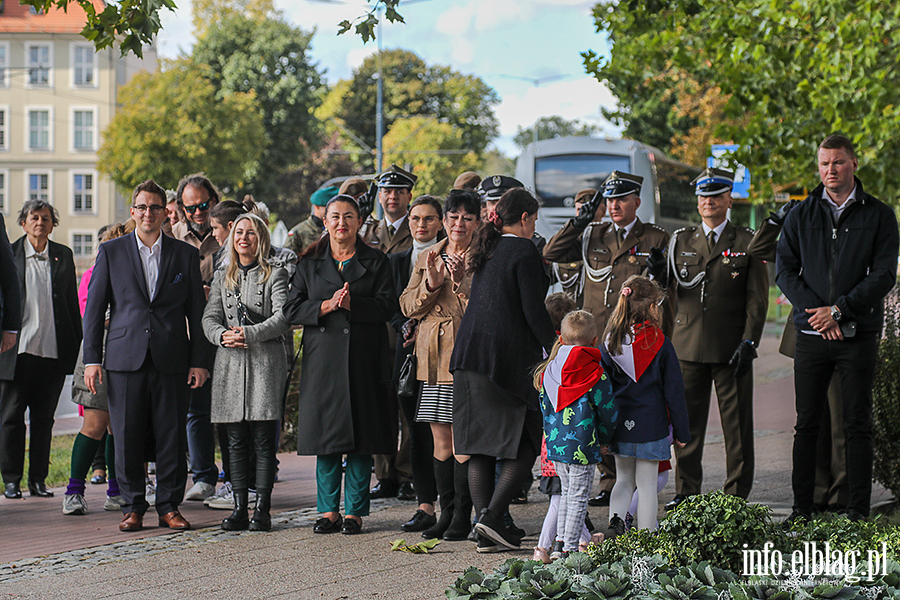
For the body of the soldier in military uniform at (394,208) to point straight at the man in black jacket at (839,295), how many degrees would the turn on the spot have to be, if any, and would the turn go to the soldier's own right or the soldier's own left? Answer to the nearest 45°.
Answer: approximately 45° to the soldier's own left

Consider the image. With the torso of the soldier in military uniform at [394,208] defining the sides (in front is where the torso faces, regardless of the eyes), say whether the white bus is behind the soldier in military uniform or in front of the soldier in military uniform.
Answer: behind

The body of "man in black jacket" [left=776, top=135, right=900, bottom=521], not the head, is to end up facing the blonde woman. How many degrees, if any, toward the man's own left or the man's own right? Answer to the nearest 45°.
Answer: approximately 90° to the man's own right

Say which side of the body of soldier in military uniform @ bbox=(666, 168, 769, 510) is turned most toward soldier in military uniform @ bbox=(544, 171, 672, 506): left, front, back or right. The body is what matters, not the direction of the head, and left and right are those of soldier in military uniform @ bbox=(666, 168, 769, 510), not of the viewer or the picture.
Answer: right

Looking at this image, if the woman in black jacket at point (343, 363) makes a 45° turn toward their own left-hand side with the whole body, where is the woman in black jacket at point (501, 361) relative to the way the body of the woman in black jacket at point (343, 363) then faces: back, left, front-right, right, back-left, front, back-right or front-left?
front

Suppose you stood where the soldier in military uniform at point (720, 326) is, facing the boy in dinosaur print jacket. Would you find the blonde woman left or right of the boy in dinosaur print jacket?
right

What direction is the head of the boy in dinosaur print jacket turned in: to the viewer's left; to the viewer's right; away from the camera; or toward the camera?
away from the camera

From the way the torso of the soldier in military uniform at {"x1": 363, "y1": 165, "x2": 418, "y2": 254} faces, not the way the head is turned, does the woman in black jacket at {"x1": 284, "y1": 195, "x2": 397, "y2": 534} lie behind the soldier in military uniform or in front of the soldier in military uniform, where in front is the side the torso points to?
in front

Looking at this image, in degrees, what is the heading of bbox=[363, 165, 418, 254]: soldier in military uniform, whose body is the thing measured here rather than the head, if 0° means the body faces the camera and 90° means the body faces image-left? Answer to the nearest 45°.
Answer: approximately 0°
